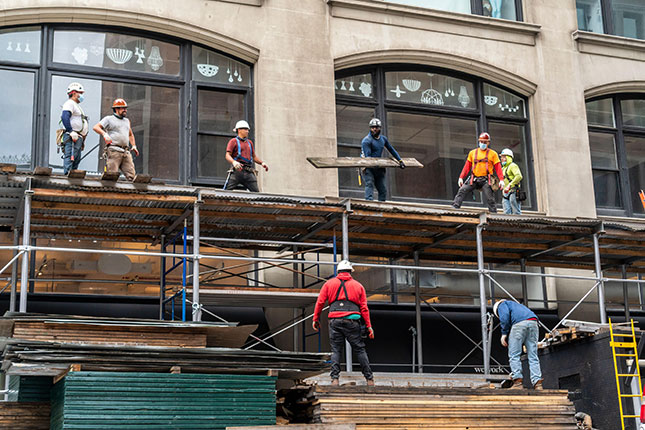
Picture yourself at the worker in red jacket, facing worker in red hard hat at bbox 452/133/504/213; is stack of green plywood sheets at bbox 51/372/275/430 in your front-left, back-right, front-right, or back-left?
back-left

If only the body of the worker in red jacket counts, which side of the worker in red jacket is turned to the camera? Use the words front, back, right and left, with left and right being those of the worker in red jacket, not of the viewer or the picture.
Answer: back

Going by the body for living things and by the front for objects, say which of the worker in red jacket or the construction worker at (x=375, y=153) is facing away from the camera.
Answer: the worker in red jacket

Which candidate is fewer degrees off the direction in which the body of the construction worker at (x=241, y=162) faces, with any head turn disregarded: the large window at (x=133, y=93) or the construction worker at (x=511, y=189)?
the construction worker

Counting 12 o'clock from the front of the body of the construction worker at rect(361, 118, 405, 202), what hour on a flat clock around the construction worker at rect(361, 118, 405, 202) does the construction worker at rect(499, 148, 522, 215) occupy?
the construction worker at rect(499, 148, 522, 215) is roughly at 8 o'clock from the construction worker at rect(361, 118, 405, 202).

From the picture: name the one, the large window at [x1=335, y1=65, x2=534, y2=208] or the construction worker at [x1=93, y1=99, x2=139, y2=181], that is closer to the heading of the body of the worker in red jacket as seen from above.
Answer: the large window

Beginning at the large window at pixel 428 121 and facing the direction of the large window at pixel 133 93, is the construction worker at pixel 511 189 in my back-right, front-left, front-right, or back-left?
back-left
